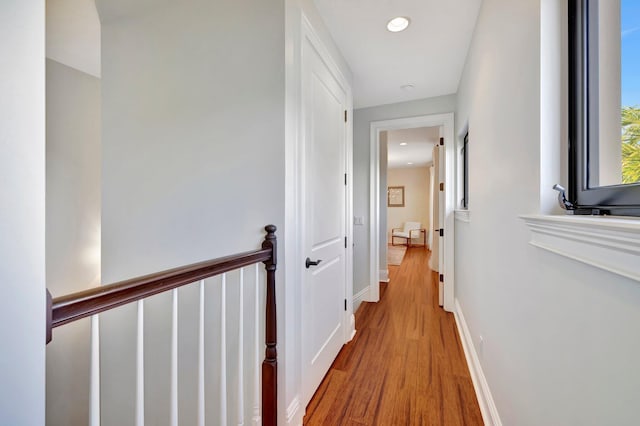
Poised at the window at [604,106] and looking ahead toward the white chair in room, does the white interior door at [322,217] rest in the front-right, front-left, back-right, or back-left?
front-left

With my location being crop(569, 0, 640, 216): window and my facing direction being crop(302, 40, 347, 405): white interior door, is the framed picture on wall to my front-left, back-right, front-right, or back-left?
front-right

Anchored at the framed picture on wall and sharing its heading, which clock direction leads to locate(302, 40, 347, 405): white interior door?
The white interior door is roughly at 12 o'clock from the framed picture on wall.

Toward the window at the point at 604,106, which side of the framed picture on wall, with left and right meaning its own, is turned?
front

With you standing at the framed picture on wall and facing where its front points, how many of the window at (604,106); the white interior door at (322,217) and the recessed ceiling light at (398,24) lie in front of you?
3

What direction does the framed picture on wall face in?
toward the camera

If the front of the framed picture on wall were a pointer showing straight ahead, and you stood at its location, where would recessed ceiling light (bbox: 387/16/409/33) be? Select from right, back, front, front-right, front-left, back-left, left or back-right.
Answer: front
